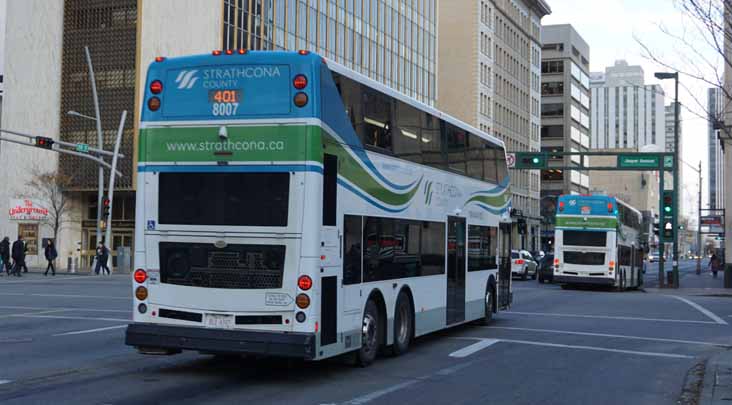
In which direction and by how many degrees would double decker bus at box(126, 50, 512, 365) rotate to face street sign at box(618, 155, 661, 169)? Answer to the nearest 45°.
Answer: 0° — it already faces it

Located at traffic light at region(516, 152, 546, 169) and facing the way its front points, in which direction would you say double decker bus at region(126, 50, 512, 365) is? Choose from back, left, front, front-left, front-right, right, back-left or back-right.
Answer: front

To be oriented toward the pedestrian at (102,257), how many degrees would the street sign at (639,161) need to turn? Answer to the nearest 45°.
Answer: approximately 90° to its right

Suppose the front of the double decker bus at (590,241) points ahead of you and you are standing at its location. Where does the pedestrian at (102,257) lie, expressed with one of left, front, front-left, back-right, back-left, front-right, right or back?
left

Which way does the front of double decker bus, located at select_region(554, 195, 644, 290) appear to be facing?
away from the camera

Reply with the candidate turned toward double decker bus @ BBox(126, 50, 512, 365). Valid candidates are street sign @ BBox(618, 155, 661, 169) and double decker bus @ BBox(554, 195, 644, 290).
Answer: the street sign

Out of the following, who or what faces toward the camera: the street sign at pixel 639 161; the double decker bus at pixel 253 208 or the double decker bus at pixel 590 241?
the street sign

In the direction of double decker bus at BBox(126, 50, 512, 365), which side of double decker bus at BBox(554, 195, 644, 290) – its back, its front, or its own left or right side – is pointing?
back

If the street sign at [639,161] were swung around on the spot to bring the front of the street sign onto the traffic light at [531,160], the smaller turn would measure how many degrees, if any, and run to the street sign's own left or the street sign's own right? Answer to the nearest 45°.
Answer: approximately 90° to the street sign's own right

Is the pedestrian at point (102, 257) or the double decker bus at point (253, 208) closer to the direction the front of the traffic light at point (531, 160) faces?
the double decker bus

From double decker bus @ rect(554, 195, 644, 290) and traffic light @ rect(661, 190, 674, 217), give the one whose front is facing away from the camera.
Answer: the double decker bus

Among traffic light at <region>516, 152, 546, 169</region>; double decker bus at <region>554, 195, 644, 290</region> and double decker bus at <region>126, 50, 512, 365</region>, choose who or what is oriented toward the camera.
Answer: the traffic light

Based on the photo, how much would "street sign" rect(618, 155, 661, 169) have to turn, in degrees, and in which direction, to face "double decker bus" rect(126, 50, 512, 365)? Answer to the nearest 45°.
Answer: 0° — it already faces it

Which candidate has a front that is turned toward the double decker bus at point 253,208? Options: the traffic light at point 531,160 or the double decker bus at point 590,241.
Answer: the traffic light
